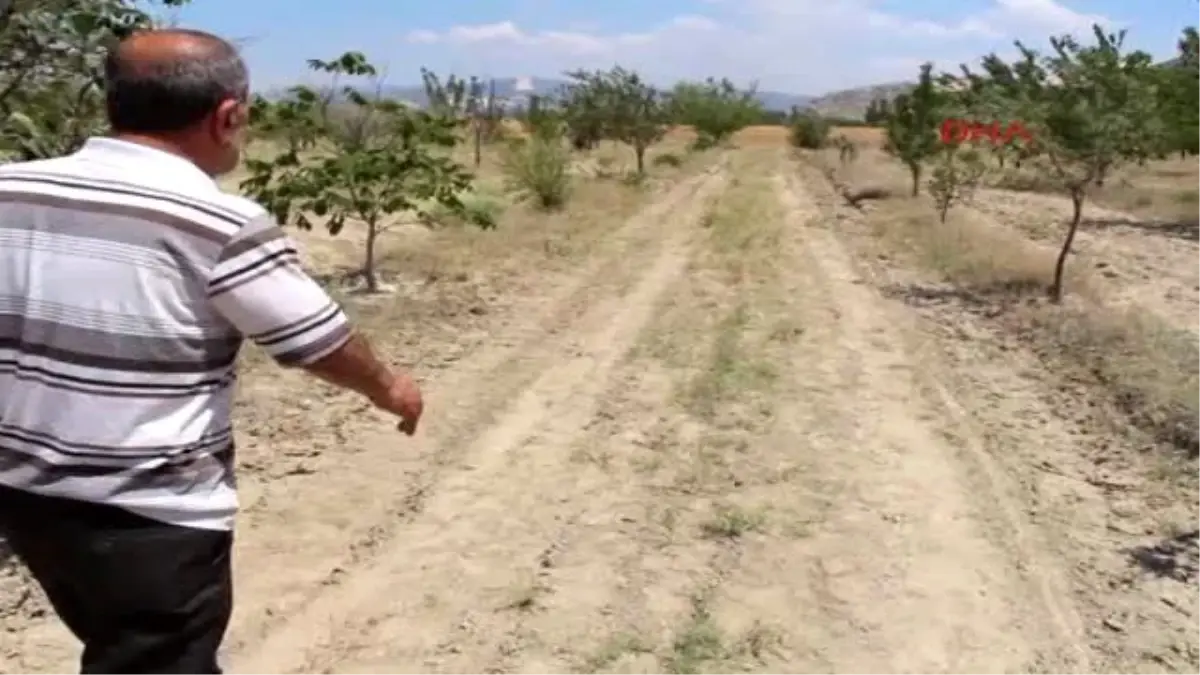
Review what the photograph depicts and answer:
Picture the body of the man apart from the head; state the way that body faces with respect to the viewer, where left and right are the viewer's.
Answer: facing away from the viewer and to the right of the viewer

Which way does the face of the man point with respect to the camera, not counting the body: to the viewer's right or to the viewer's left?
to the viewer's right

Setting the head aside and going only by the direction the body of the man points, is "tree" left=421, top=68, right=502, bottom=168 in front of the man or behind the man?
in front

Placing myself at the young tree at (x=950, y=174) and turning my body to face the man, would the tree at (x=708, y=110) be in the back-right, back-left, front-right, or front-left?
back-right

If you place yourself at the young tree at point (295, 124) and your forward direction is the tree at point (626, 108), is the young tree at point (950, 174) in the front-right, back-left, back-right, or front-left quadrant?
front-right

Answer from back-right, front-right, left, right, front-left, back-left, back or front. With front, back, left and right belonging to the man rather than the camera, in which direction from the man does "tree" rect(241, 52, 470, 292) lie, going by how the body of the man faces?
front-left

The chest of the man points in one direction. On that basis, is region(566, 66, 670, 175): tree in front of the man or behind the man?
in front

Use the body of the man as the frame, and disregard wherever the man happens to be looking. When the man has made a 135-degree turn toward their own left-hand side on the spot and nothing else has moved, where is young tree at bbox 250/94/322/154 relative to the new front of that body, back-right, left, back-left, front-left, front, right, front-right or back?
right

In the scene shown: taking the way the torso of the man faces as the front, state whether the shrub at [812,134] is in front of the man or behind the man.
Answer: in front

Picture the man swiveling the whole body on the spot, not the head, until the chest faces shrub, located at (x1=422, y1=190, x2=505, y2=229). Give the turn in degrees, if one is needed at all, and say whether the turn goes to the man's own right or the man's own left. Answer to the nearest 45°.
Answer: approximately 45° to the man's own left

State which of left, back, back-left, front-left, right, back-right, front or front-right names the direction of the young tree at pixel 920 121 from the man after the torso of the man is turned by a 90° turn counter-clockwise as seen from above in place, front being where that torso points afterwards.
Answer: right

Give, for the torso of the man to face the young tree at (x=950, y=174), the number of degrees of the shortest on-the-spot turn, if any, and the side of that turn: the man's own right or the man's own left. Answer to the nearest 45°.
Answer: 0° — they already face it

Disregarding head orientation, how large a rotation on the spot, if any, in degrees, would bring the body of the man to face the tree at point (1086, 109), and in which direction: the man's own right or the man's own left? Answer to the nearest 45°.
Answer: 0° — they already face it
